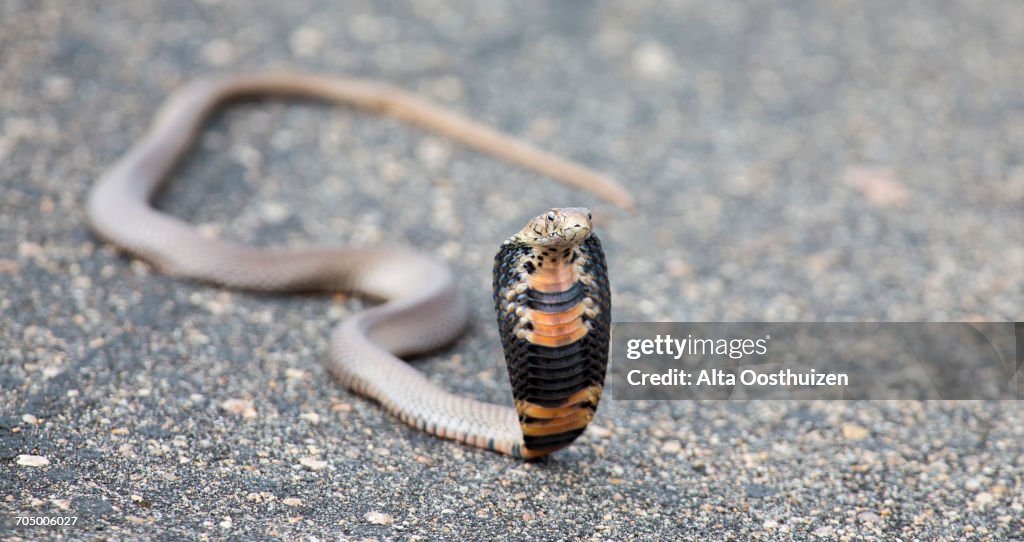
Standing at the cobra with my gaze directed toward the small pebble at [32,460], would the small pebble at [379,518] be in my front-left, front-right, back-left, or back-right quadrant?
front-left

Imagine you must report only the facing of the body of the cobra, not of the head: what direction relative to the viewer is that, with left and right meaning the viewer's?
facing the viewer and to the right of the viewer
